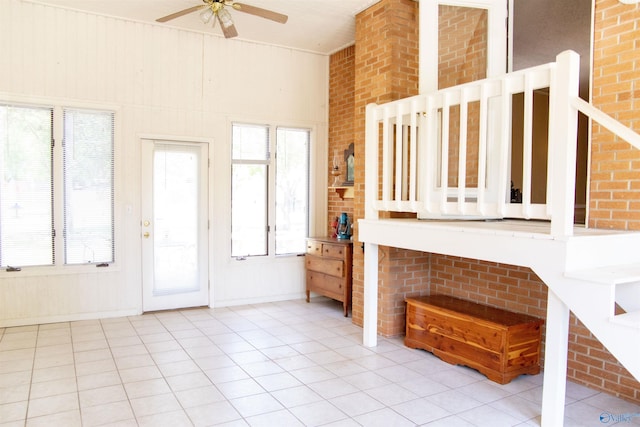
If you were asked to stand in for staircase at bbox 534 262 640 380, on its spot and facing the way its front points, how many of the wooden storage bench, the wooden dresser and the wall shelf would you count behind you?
3

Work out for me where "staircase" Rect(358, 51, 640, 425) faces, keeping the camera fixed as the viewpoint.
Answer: facing the viewer and to the right of the viewer

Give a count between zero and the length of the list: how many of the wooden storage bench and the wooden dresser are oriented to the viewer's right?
0

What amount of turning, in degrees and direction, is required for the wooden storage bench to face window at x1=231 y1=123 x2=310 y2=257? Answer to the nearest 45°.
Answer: approximately 90° to its right

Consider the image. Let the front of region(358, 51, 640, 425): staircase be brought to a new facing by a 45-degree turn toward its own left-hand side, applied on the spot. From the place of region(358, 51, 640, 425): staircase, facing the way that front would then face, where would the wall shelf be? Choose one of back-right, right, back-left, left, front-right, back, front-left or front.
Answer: back-left

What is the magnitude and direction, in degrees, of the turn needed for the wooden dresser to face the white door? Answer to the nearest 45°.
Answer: approximately 45° to its right

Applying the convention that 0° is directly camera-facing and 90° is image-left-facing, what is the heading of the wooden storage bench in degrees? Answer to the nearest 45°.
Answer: approximately 45°

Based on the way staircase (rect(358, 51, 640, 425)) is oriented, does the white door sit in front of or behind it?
behind

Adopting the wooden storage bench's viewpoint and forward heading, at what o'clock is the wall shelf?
The wall shelf is roughly at 3 o'clock from the wooden storage bench.

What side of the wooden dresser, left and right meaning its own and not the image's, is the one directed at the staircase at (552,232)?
left

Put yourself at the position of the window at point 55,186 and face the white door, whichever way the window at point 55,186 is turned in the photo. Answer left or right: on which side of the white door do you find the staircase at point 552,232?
right

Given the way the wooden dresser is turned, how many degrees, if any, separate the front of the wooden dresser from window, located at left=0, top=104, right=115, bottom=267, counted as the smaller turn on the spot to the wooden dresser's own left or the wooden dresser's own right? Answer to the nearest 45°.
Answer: approximately 45° to the wooden dresser's own right

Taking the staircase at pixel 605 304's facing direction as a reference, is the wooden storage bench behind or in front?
behind
